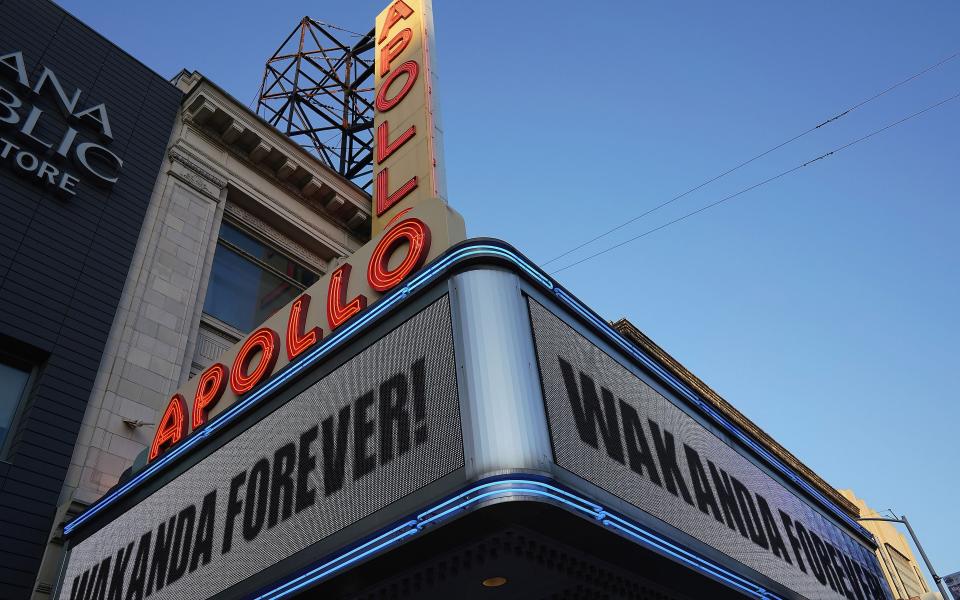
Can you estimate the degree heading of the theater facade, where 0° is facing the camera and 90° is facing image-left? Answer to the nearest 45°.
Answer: approximately 315°
